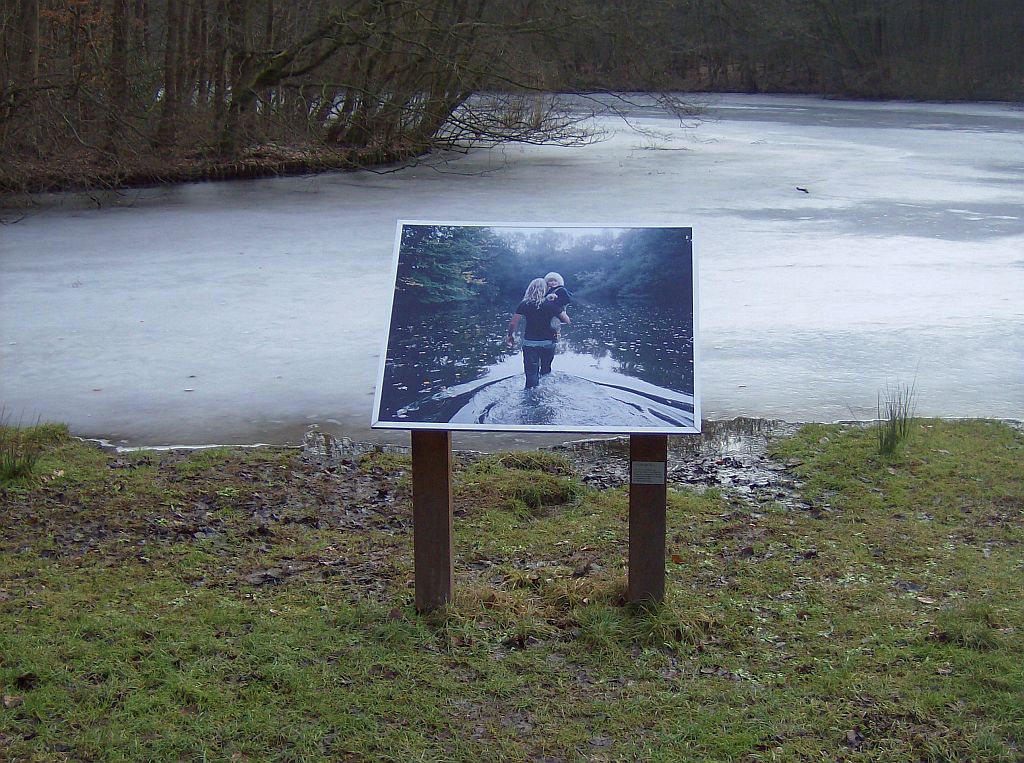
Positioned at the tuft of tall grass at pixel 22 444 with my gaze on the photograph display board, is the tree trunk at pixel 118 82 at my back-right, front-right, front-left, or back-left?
back-left

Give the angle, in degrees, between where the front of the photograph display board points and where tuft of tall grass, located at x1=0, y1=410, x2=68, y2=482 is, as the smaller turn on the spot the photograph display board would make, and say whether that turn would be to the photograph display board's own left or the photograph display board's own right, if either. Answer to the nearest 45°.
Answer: approximately 135° to the photograph display board's own right

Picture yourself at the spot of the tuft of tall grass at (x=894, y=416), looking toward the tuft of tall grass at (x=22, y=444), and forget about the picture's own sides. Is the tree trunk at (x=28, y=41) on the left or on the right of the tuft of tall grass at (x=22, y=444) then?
right

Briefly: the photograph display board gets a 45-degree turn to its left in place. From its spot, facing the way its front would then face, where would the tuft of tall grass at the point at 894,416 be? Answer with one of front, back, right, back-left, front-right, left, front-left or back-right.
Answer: left

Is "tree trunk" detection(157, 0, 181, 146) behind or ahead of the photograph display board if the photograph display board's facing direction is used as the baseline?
behind

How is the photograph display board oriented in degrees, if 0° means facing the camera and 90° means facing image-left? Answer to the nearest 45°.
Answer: approximately 0°

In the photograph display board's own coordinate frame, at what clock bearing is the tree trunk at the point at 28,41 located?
The tree trunk is roughly at 5 o'clock from the photograph display board.
